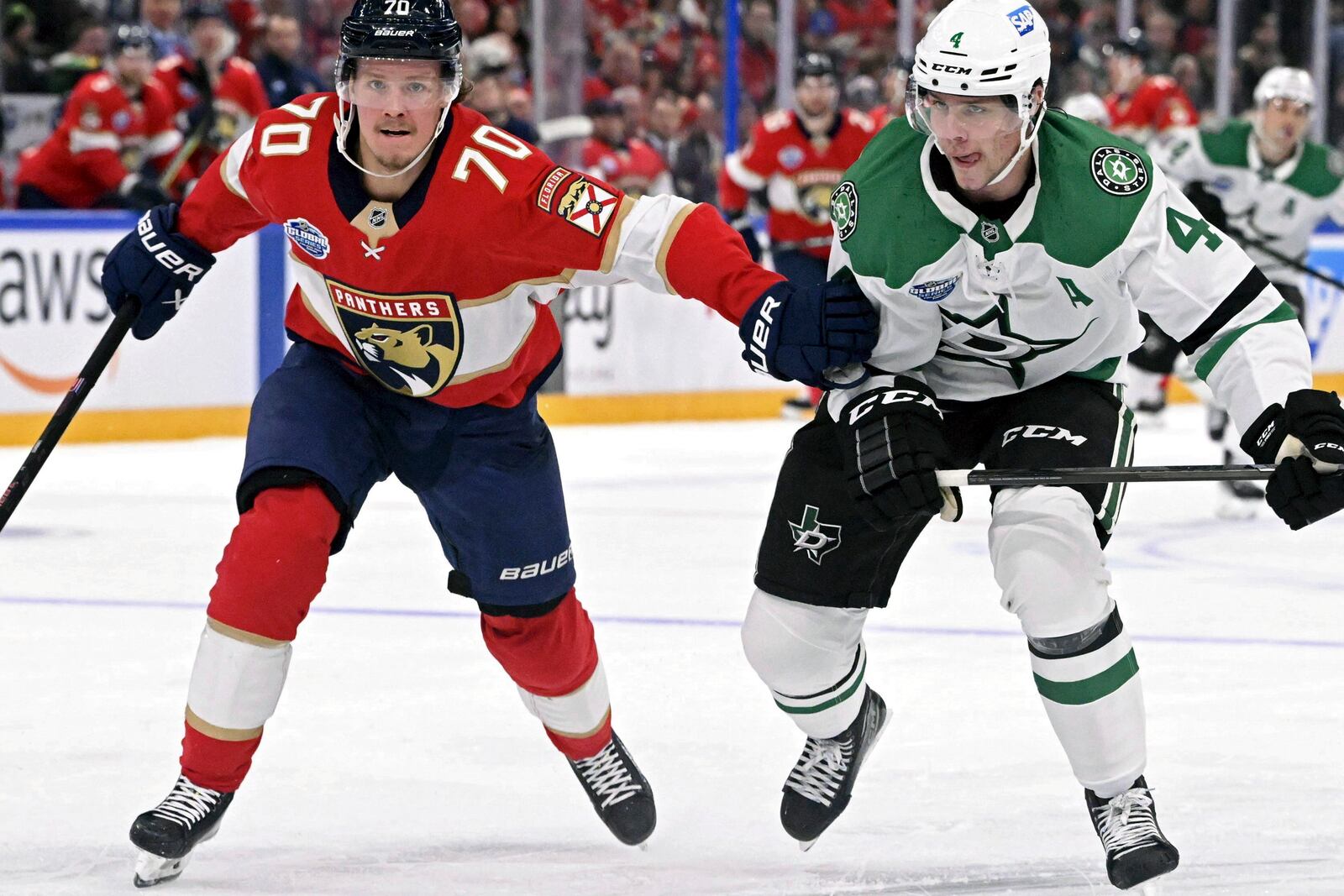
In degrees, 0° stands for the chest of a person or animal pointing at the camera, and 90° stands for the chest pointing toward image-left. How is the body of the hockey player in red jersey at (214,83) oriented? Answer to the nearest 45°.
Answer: approximately 0°

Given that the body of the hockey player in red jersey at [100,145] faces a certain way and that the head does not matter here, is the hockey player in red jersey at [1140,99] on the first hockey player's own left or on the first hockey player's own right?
on the first hockey player's own left

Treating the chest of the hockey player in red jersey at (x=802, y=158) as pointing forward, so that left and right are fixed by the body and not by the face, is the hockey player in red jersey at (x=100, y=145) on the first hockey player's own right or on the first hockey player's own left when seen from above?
on the first hockey player's own right

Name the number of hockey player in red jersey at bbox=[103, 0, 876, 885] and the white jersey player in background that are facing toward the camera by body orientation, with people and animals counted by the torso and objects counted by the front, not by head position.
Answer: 2

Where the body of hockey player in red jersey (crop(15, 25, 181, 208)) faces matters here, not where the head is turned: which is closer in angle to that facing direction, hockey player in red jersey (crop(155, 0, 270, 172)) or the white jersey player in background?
the white jersey player in background

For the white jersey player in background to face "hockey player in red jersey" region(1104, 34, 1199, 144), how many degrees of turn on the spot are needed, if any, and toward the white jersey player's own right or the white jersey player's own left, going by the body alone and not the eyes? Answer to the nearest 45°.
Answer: approximately 180°

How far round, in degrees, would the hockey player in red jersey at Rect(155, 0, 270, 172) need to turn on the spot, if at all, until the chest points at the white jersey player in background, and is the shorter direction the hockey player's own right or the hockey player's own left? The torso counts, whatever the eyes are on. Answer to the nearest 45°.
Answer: approximately 45° to the hockey player's own left

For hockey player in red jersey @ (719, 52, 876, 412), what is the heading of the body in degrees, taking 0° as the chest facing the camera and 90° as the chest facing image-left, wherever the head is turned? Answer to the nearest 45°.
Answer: approximately 0°

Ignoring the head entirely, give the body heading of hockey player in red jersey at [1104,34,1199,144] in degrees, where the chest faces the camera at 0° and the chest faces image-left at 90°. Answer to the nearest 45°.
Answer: approximately 45°
